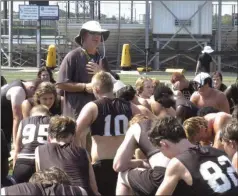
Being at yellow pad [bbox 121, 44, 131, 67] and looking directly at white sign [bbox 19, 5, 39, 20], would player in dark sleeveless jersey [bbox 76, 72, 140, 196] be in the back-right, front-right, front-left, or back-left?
back-left

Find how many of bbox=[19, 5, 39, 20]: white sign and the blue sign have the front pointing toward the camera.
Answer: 2

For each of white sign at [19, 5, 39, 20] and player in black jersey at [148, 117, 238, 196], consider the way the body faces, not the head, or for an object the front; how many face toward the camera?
1

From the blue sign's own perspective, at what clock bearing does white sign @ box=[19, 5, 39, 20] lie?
The white sign is roughly at 3 o'clock from the blue sign.

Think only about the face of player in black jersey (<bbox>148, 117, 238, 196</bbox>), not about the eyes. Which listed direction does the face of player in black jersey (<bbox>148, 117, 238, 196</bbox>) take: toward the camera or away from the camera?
away from the camera

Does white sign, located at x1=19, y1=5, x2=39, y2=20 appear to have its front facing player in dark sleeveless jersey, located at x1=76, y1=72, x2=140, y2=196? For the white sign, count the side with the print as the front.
yes

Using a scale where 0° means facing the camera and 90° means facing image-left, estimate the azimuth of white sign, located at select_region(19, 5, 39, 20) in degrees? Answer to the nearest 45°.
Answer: approximately 0°

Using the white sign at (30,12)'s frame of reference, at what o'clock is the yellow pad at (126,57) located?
The yellow pad is roughly at 11 o'clock from the white sign.
